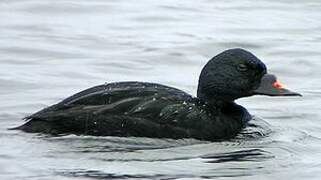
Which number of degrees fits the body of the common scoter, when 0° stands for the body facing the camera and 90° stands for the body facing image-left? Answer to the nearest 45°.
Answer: approximately 270°
